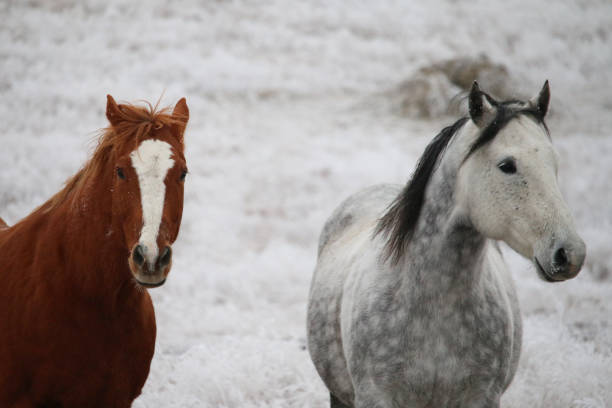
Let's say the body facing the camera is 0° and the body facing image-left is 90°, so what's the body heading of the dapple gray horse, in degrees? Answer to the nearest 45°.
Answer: approximately 315°
